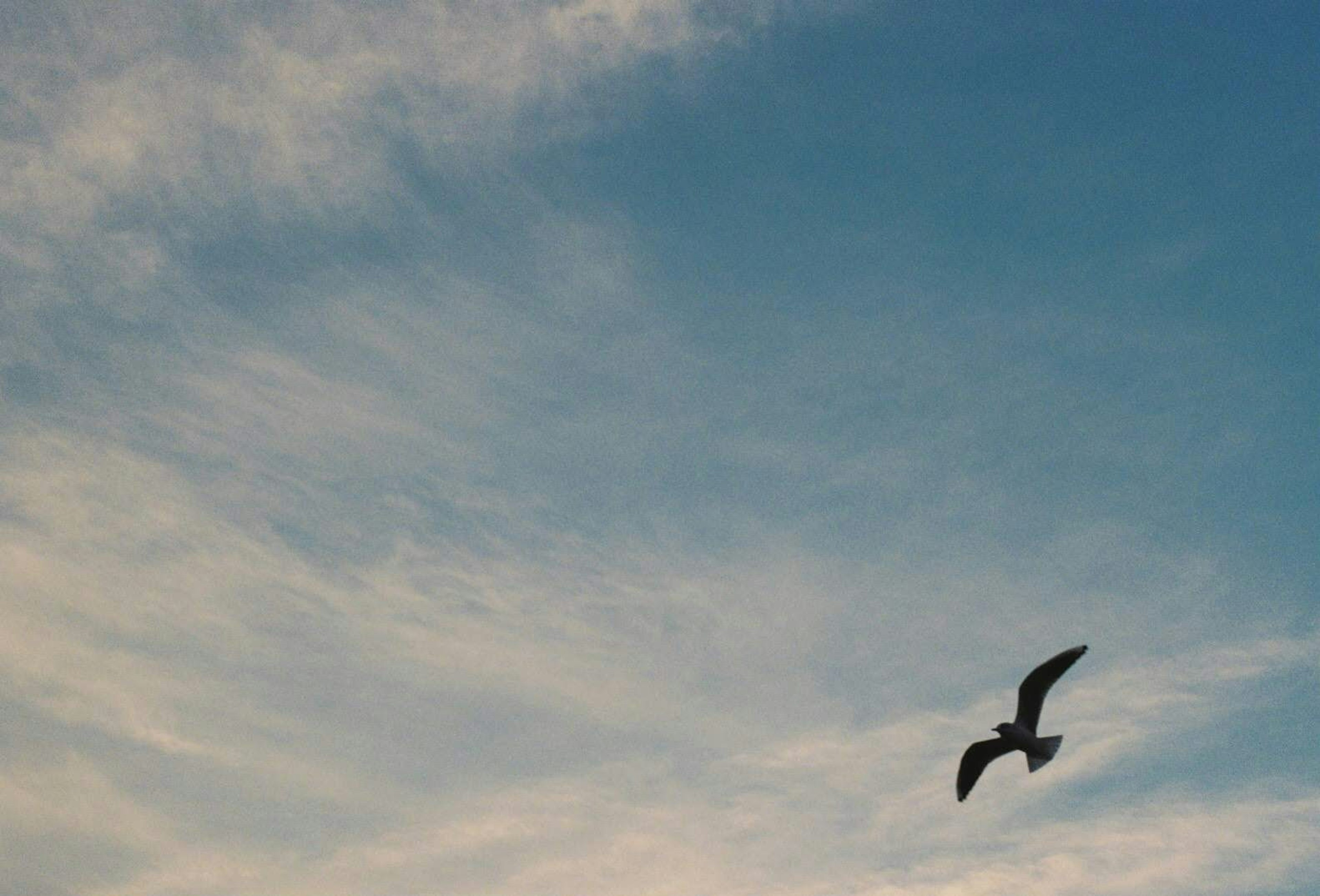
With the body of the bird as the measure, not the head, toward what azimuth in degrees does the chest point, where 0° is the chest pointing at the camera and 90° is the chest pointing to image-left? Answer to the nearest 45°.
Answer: approximately 90°
